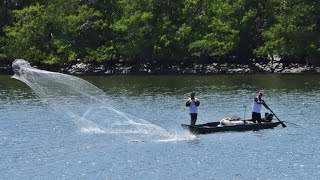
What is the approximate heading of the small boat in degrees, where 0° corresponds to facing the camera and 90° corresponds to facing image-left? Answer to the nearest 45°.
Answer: approximately 90°
